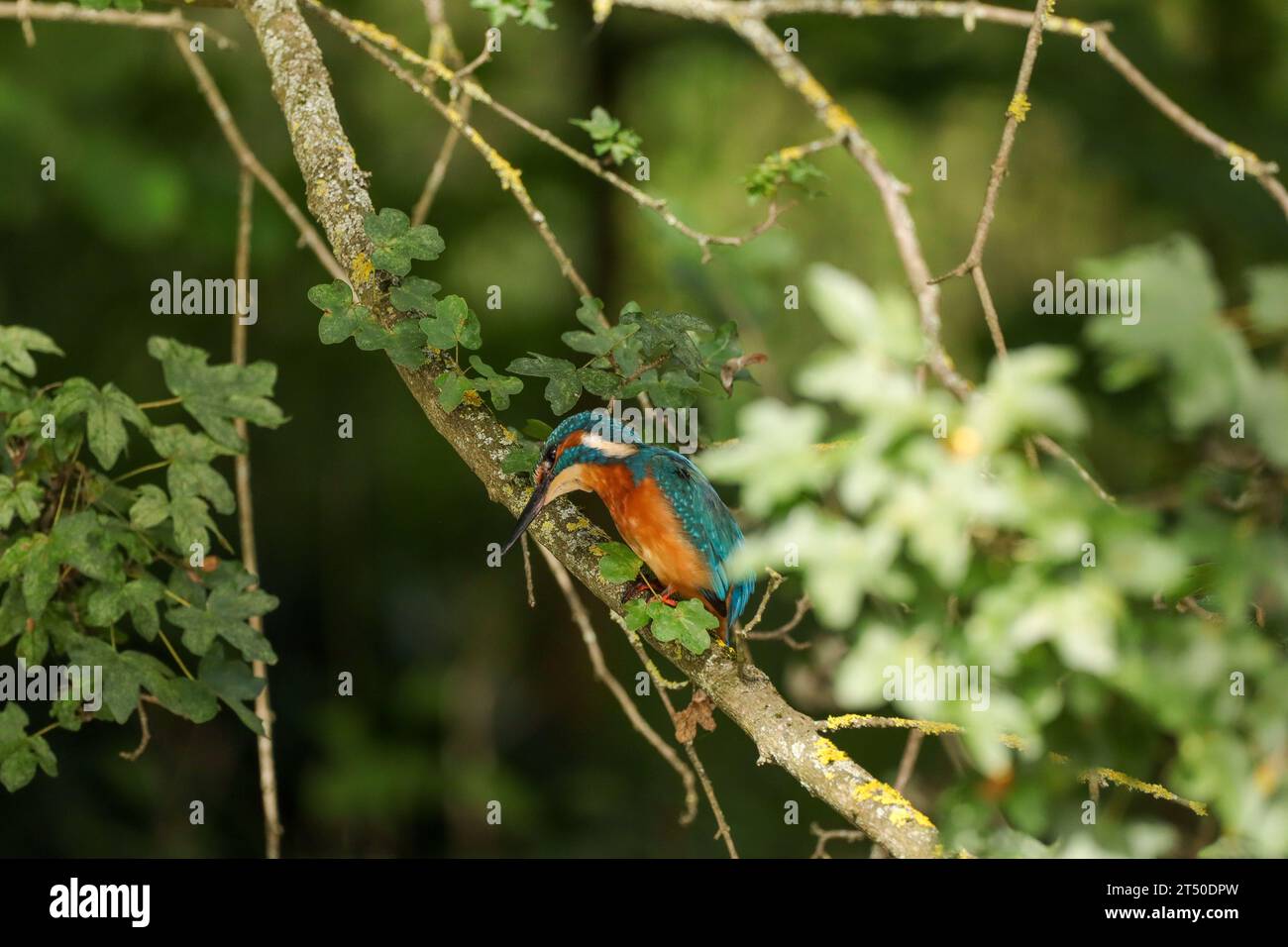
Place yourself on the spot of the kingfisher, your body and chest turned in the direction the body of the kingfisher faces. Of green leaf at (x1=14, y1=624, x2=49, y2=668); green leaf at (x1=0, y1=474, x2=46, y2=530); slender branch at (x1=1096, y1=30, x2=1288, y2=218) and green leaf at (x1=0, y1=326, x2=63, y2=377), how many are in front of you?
3

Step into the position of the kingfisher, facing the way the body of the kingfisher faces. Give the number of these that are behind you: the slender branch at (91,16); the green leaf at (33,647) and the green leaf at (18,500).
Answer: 0

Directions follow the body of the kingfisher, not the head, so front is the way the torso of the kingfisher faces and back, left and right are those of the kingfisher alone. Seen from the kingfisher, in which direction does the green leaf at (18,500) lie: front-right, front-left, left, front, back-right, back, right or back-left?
front

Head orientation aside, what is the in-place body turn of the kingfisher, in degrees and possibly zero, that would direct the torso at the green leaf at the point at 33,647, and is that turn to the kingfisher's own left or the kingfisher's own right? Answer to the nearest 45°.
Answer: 0° — it already faces it

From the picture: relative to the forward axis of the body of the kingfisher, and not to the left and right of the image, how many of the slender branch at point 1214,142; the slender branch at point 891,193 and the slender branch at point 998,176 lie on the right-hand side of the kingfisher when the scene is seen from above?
0

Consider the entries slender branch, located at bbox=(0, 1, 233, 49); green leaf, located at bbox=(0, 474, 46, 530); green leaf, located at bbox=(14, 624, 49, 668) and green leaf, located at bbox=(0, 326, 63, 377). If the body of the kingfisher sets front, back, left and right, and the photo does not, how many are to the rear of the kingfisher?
0

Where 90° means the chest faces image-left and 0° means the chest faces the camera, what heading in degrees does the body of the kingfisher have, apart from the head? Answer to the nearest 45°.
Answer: approximately 90°
